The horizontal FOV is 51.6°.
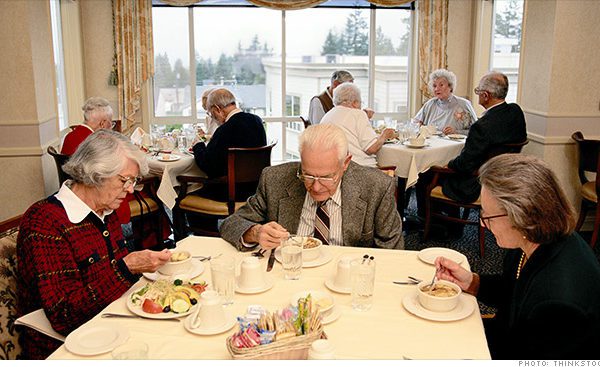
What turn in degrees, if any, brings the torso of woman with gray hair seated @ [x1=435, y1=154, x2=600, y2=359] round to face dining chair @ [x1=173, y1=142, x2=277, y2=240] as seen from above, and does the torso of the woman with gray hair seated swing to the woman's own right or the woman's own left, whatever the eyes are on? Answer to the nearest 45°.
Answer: approximately 45° to the woman's own right

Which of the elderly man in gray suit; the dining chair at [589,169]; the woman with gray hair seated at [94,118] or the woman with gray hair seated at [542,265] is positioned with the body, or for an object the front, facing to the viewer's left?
the woman with gray hair seated at [542,265]

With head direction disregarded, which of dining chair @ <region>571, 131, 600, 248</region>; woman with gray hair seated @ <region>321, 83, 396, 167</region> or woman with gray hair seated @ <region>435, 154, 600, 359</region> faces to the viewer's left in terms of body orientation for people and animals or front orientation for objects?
woman with gray hair seated @ <region>435, 154, 600, 359</region>

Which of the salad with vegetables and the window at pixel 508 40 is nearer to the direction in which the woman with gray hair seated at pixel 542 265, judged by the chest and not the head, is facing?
the salad with vegetables

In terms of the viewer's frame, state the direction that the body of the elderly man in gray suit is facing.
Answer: toward the camera

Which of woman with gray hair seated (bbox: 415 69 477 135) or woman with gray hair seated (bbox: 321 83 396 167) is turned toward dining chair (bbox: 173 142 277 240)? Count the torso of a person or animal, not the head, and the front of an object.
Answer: woman with gray hair seated (bbox: 415 69 477 135)

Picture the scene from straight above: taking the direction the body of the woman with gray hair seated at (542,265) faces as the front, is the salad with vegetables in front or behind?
in front

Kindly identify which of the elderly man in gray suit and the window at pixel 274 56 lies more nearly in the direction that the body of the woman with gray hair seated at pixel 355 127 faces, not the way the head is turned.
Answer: the window

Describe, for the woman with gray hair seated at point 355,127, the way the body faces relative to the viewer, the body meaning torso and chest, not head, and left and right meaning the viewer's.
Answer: facing away from the viewer and to the right of the viewer

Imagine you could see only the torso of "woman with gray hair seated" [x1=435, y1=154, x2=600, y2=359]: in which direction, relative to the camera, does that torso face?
to the viewer's left

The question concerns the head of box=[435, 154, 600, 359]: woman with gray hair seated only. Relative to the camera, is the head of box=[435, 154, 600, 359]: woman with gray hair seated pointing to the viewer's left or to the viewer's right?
to the viewer's left
